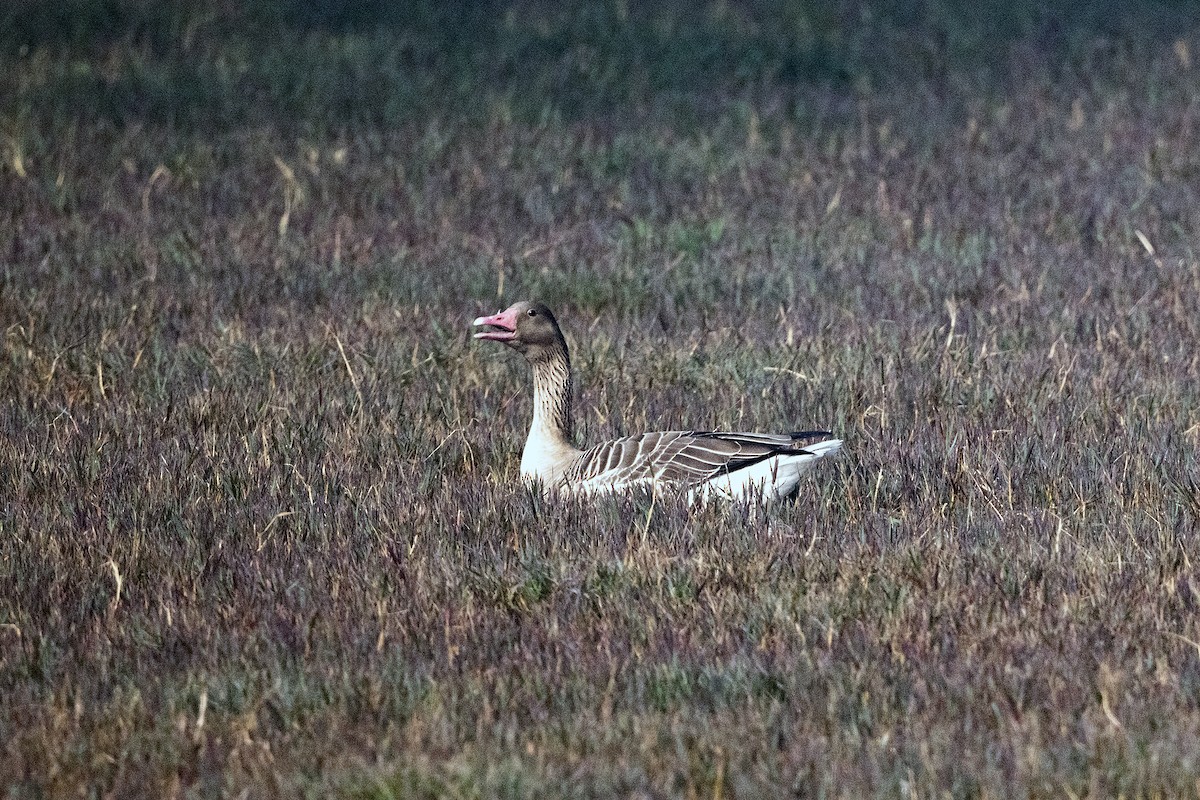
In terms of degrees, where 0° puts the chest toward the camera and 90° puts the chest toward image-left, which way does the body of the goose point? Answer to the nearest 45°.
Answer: approximately 90°
